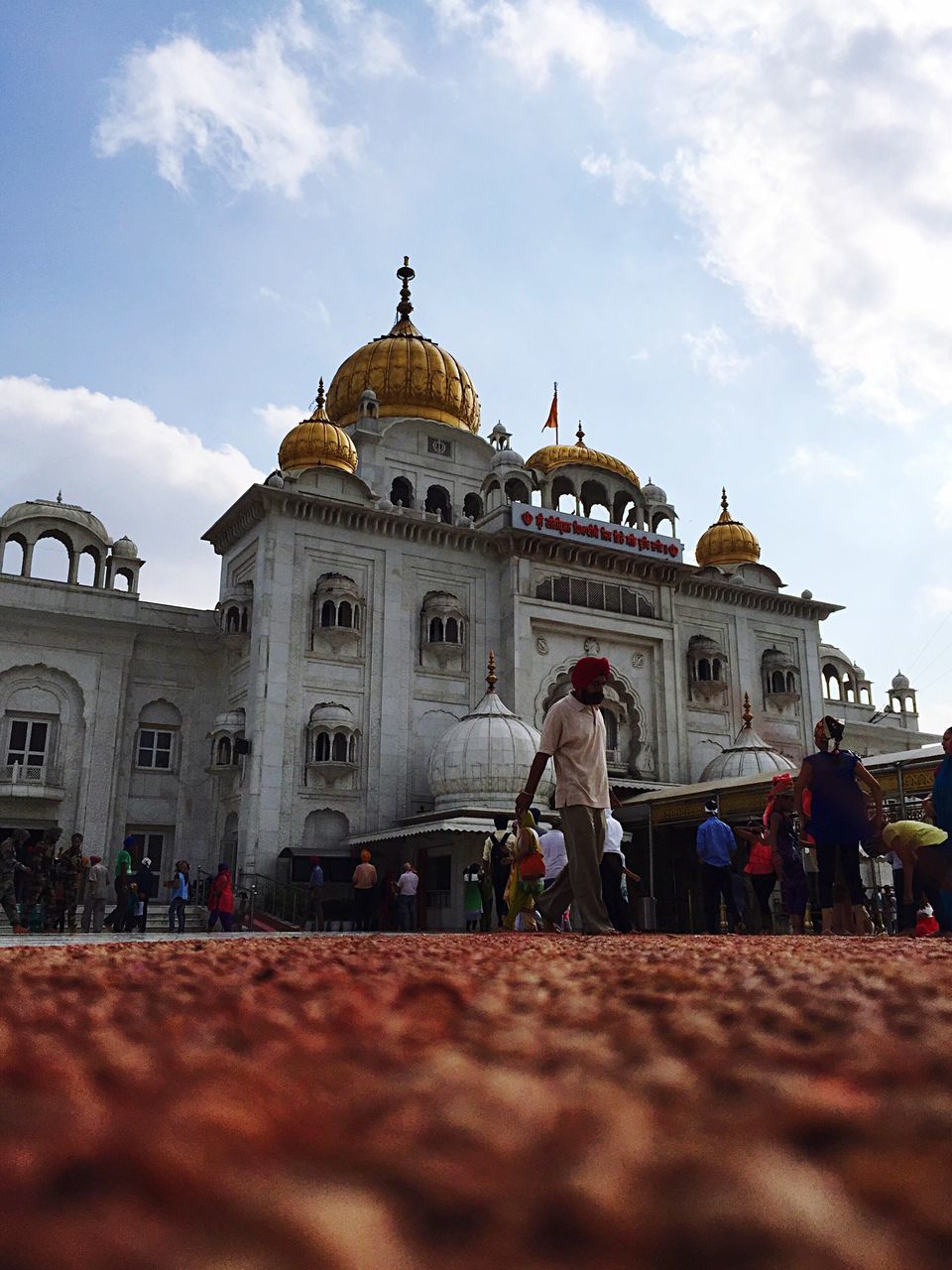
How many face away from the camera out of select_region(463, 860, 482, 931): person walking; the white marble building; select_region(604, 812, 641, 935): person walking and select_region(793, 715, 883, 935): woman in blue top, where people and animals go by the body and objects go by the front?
2

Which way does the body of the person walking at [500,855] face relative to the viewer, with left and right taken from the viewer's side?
facing away from the viewer

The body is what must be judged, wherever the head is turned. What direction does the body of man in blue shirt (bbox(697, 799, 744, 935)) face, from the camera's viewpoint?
away from the camera

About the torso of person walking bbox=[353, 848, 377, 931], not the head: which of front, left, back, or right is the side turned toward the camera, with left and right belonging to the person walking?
back

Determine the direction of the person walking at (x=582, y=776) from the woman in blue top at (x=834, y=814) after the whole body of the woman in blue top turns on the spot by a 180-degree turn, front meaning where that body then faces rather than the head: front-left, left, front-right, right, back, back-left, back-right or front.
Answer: front-right

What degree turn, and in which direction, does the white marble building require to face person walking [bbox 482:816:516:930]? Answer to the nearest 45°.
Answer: approximately 45° to its right

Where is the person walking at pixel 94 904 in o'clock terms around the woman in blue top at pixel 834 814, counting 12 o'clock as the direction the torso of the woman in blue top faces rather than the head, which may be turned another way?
The person walking is roughly at 10 o'clock from the woman in blue top.

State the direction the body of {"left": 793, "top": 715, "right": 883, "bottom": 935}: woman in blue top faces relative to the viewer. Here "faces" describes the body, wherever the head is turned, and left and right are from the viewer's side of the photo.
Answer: facing away from the viewer
